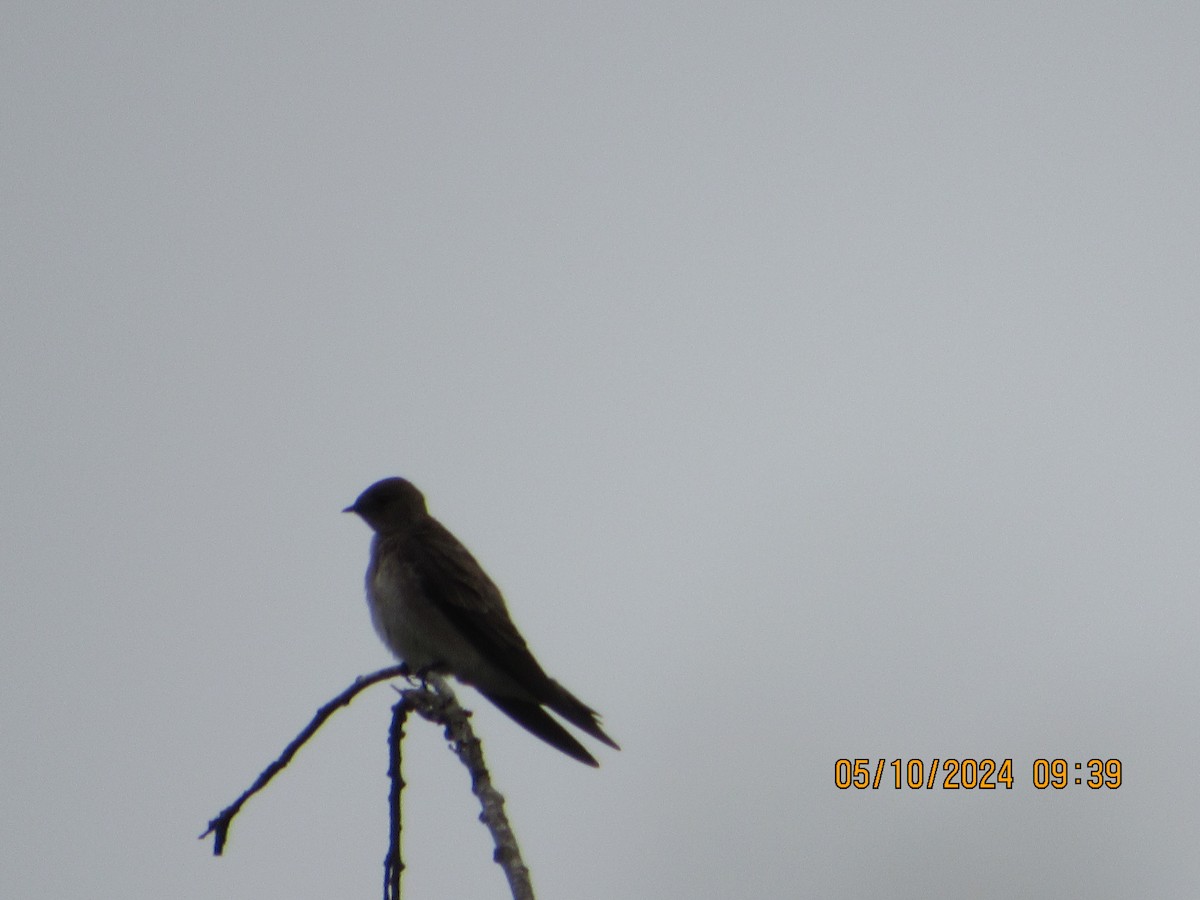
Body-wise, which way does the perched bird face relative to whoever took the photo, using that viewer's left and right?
facing to the left of the viewer
